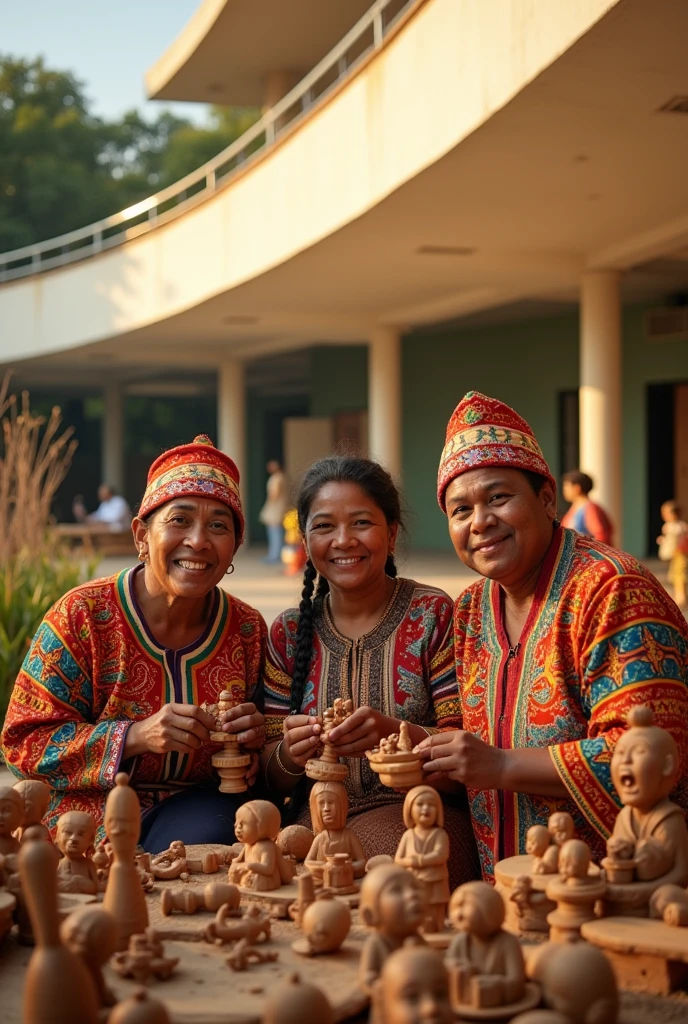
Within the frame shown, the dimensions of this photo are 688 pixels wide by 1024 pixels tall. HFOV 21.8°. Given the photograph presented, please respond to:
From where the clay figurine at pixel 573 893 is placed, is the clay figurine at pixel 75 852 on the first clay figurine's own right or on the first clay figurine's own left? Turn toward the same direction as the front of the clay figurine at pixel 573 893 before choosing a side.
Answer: on the first clay figurine's own right

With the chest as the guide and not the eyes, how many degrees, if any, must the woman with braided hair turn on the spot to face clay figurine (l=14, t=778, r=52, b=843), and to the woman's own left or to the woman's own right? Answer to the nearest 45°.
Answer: approximately 45° to the woman's own right

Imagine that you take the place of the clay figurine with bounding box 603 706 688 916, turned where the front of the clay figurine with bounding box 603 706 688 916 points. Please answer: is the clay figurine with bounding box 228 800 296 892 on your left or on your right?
on your right

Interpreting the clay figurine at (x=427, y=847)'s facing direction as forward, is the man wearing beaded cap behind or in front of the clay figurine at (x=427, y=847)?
behind

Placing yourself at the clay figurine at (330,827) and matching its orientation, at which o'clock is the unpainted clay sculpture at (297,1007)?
The unpainted clay sculpture is roughly at 12 o'clock from the clay figurine.

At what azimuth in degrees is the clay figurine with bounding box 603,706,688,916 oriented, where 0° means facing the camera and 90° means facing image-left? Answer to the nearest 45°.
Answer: approximately 45°

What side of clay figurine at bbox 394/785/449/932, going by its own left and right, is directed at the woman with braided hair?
back

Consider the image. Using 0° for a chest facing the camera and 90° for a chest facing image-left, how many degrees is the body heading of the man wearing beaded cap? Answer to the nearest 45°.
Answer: approximately 45°

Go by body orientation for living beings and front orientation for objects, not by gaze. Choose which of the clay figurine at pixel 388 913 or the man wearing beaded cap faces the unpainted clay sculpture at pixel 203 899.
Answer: the man wearing beaded cap
